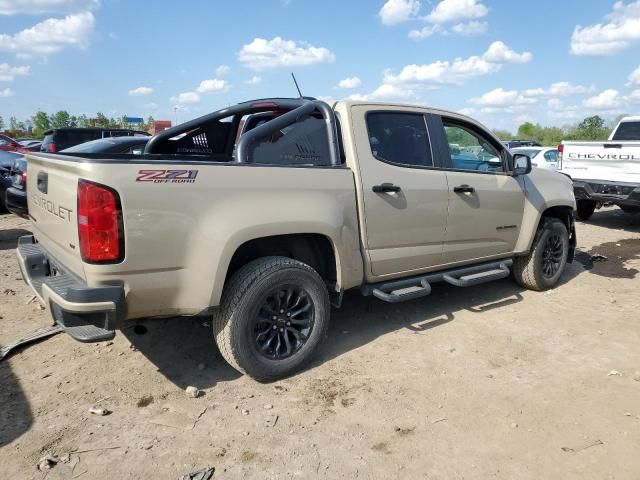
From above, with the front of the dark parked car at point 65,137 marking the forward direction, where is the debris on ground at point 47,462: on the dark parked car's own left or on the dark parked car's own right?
on the dark parked car's own right

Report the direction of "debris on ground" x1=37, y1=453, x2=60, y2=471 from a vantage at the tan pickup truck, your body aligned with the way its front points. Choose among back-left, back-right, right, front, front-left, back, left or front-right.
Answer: back

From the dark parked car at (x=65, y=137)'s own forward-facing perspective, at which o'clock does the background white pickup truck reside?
The background white pickup truck is roughly at 3 o'clock from the dark parked car.

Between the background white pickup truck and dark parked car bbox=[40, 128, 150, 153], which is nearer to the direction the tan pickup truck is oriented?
the background white pickup truck

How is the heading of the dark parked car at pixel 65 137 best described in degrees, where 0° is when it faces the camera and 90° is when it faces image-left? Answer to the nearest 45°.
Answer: approximately 225°
